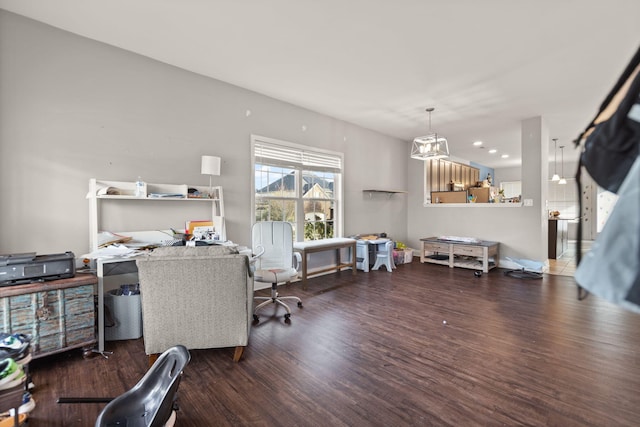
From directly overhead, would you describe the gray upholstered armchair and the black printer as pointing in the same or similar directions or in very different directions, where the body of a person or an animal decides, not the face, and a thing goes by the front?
very different directions

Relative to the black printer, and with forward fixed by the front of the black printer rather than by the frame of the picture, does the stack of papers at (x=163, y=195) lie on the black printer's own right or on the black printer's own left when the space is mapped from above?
on the black printer's own left

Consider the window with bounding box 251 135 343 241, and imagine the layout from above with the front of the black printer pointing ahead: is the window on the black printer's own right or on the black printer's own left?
on the black printer's own left

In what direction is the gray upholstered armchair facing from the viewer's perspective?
away from the camera

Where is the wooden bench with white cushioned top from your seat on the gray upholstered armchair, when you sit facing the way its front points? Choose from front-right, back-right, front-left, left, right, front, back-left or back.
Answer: front-right

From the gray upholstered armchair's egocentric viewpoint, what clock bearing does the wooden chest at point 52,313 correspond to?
The wooden chest is roughly at 10 o'clock from the gray upholstered armchair.

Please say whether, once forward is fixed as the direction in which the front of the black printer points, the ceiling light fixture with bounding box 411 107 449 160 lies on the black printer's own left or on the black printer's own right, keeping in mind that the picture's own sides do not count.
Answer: on the black printer's own left
